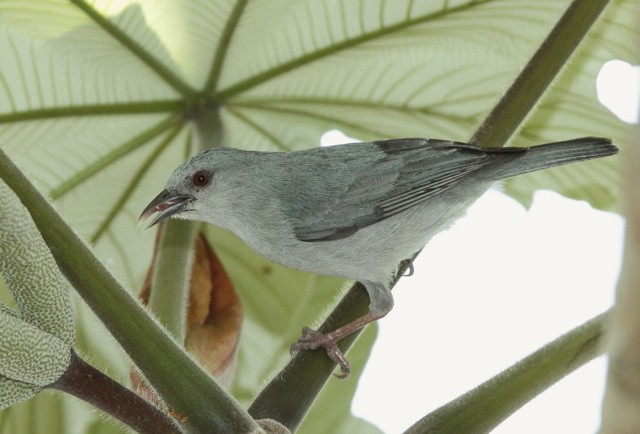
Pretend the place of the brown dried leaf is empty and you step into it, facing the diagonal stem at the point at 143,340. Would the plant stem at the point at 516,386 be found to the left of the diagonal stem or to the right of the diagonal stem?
left

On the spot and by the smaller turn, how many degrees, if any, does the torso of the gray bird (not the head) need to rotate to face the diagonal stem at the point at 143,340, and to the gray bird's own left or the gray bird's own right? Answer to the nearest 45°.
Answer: approximately 45° to the gray bird's own left

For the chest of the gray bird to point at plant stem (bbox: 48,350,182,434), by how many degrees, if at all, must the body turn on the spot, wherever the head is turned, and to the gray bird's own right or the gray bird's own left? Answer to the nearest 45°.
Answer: approximately 45° to the gray bird's own left

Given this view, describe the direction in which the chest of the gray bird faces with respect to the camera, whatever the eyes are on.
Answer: to the viewer's left
